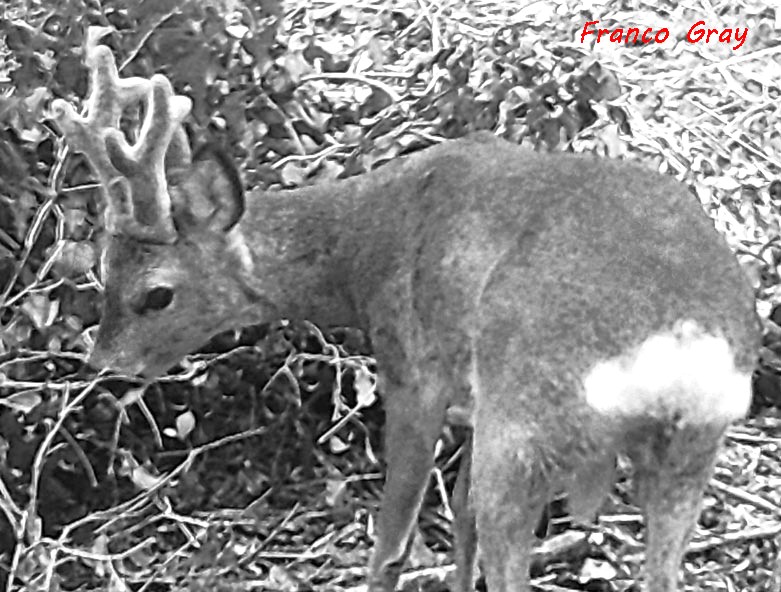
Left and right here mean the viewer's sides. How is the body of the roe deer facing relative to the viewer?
facing away from the viewer and to the left of the viewer
